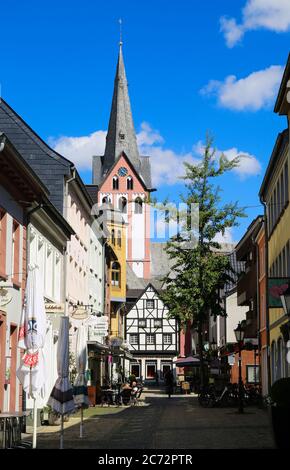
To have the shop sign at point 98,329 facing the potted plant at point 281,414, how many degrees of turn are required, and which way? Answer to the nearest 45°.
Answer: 0° — it already faces it

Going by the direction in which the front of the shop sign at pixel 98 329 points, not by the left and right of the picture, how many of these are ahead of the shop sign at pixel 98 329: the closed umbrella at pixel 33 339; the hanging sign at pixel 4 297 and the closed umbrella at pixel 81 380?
3

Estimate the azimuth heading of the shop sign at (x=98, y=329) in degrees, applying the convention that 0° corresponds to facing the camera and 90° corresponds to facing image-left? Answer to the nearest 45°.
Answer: approximately 0°

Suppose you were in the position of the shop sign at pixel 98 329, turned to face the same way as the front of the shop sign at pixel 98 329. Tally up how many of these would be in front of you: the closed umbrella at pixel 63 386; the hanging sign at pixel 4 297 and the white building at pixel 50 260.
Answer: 3

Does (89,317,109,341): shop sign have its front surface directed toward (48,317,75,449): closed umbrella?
yes

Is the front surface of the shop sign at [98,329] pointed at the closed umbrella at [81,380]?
yes

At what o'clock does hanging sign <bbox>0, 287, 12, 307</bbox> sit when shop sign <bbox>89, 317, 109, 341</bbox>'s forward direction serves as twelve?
The hanging sign is roughly at 12 o'clock from the shop sign.

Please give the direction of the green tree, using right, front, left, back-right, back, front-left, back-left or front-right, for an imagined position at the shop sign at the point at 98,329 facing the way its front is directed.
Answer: left
